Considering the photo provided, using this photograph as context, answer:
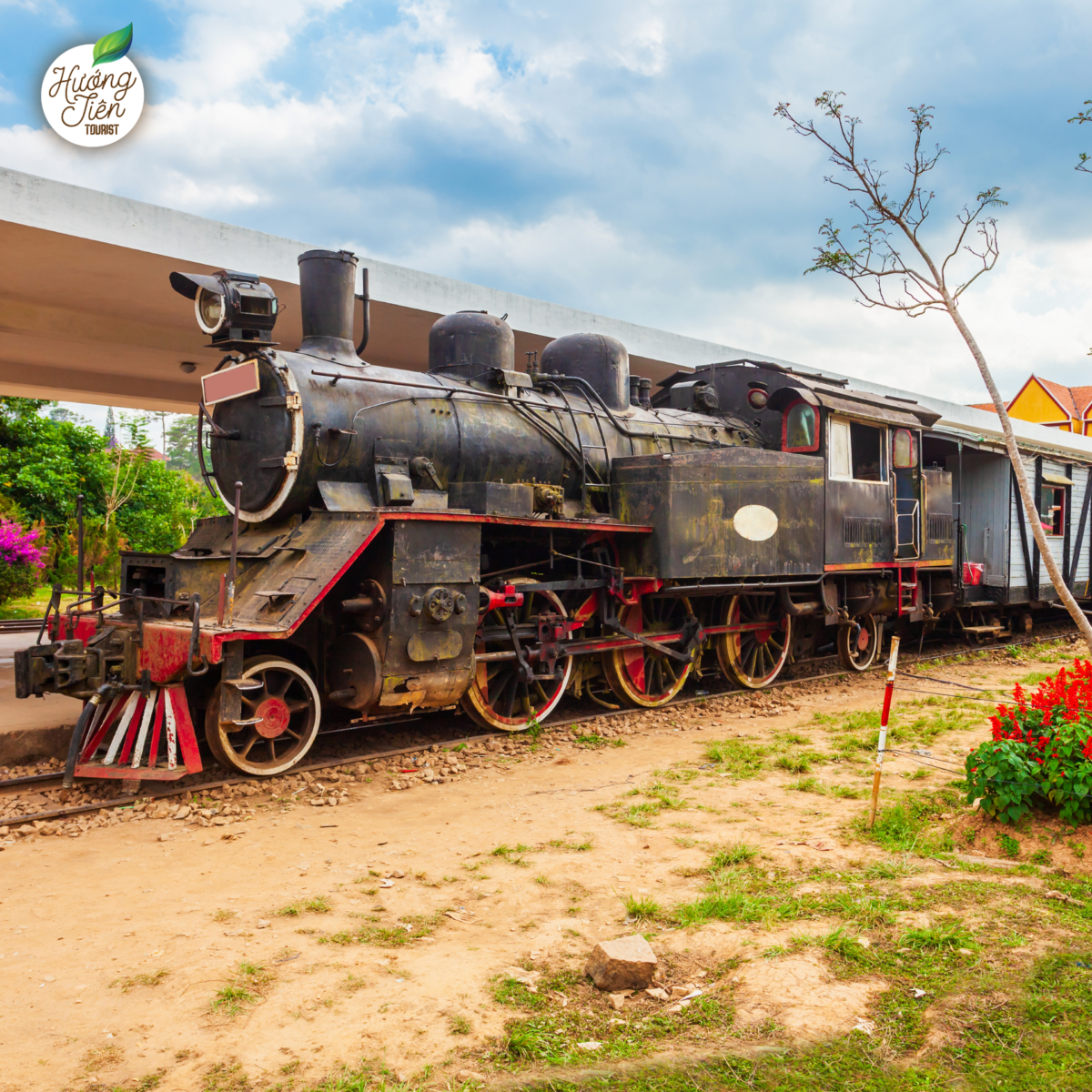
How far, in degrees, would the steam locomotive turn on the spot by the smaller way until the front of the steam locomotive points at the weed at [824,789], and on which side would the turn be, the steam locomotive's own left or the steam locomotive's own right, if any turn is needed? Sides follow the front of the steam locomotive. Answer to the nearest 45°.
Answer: approximately 90° to the steam locomotive's own left

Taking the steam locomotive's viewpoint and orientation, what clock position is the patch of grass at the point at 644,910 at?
The patch of grass is roughly at 10 o'clock from the steam locomotive.

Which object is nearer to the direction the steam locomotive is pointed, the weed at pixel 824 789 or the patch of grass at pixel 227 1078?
the patch of grass

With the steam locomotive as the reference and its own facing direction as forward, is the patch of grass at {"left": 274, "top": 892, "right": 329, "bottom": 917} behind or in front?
in front

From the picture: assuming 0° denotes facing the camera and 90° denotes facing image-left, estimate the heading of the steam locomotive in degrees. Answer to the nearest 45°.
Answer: approximately 45°

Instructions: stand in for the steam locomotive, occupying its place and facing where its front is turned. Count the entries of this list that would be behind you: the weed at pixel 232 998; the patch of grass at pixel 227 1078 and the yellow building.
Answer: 1

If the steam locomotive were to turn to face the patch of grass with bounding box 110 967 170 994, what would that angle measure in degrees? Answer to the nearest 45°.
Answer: approximately 45° to its left

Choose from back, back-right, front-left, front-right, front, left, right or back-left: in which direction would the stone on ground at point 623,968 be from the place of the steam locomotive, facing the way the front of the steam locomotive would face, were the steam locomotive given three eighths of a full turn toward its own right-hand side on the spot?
back

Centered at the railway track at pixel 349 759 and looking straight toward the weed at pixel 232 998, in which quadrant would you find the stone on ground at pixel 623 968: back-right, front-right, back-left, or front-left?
front-left

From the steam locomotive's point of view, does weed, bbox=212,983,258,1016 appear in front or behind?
in front

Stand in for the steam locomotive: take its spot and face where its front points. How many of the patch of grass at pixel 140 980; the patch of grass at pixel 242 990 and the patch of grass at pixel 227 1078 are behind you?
0

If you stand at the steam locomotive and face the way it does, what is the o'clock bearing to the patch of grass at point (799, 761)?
The patch of grass is roughly at 8 o'clock from the steam locomotive.

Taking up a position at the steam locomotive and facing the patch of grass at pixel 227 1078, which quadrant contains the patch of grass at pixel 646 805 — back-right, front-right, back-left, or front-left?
front-left

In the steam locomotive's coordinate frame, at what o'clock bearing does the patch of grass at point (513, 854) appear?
The patch of grass is roughly at 10 o'clock from the steam locomotive.

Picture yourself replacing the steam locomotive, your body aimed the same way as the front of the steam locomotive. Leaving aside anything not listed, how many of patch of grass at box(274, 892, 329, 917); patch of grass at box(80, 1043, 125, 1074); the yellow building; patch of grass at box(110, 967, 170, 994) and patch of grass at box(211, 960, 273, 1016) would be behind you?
1
